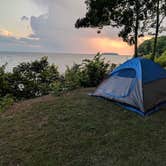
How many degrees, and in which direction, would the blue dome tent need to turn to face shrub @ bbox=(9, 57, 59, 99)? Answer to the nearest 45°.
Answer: approximately 90° to its right

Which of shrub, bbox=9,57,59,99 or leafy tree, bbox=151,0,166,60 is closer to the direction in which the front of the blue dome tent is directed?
the shrub

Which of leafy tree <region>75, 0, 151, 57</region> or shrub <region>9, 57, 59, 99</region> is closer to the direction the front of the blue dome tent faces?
the shrub

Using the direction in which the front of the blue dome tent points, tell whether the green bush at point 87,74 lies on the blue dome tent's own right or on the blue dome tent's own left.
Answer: on the blue dome tent's own right

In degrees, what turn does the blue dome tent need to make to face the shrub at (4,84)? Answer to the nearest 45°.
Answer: approximately 45° to its right

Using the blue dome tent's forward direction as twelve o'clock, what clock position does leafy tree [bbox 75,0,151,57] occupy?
The leafy tree is roughly at 4 o'clock from the blue dome tent.

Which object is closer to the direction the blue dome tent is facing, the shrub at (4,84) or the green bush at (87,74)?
the shrub

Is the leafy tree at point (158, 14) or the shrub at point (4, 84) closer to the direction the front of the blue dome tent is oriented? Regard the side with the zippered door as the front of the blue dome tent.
the shrub

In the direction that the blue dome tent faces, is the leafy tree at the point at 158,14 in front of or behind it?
behind

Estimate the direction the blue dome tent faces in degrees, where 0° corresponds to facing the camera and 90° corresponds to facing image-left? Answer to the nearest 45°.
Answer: approximately 45°
